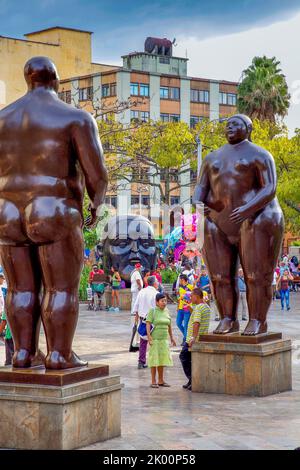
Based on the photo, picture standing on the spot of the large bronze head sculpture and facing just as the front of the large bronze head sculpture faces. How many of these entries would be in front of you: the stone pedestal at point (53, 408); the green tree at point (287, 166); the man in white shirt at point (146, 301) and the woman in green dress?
3

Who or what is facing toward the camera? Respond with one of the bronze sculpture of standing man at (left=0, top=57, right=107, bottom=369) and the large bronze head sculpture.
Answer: the large bronze head sculpture

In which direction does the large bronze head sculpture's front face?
toward the camera

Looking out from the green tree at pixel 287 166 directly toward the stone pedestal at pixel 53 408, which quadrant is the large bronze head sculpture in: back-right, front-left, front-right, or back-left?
front-right

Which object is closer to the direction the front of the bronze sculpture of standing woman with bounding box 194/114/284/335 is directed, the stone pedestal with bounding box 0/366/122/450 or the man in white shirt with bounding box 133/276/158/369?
the stone pedestal

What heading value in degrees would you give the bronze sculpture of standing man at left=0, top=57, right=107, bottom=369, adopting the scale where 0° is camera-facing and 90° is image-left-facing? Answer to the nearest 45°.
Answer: approximately 225°

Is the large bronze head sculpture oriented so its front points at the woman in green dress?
yes

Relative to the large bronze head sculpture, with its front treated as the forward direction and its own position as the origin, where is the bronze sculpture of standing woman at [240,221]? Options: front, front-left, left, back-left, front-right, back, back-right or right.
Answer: front

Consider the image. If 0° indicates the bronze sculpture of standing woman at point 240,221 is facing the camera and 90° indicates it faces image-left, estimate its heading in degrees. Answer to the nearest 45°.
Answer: approximately 45°

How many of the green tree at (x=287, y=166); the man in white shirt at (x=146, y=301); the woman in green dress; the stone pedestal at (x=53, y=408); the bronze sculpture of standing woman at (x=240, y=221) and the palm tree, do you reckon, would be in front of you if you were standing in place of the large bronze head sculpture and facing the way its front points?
4

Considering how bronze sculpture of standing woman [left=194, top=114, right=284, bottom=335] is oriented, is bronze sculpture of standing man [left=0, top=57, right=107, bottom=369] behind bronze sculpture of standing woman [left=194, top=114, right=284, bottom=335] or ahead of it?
ahead

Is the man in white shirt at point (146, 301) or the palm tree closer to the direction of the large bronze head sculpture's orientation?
the man in white shirt

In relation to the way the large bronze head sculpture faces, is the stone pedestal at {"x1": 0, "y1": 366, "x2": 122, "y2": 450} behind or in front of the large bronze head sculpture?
in front

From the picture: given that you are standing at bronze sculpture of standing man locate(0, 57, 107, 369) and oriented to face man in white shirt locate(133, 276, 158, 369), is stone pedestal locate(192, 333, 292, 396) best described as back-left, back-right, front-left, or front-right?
front-right

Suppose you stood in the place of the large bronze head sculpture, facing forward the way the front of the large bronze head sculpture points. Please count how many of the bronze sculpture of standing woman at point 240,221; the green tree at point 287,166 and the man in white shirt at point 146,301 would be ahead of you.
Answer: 2

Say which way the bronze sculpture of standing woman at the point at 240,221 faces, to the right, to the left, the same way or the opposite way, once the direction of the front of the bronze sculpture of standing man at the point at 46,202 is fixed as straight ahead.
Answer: the opposite way

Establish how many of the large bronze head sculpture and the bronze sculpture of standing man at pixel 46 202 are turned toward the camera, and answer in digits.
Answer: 1
